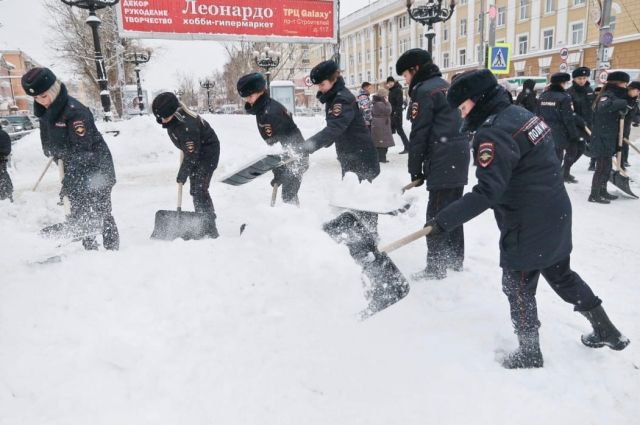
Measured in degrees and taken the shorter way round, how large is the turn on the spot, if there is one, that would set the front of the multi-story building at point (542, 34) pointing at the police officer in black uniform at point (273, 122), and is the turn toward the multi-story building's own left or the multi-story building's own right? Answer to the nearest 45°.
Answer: approximately 45° to the multi-story building's own left

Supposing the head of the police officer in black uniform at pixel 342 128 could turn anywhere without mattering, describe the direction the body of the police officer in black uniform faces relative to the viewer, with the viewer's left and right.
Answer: facing to the left of the viewer

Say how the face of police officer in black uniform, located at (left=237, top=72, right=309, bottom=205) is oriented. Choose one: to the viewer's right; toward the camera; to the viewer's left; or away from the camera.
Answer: to the viewer's left

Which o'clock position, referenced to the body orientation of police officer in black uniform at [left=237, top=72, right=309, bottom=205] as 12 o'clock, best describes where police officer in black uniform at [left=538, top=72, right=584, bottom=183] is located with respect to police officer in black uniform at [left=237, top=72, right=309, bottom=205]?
police officer in black uniform at [left=538, top=72, right=584, bottom=183] is roughly at 5 o'clock from police officer in black uniform at [left=237, top=72, right=309, bottom=205].

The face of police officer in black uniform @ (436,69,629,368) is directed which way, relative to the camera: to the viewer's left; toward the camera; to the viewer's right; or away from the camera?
to the viewer's left

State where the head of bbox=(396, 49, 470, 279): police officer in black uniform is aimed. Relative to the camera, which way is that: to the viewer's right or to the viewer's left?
to the viewer's left

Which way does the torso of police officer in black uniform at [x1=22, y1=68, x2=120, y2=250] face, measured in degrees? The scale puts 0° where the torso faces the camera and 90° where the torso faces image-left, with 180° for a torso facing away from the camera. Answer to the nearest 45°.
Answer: approximately 45°

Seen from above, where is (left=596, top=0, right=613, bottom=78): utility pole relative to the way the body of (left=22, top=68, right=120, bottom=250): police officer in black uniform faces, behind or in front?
behind

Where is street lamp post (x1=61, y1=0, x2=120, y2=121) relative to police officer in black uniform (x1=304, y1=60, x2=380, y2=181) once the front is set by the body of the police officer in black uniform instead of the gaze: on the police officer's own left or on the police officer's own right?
on the police officer's own right

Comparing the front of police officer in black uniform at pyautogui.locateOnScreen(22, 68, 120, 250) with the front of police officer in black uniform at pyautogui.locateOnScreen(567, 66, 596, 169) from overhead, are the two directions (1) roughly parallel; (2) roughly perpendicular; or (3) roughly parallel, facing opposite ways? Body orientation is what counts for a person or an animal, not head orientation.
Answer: roughly parallel
